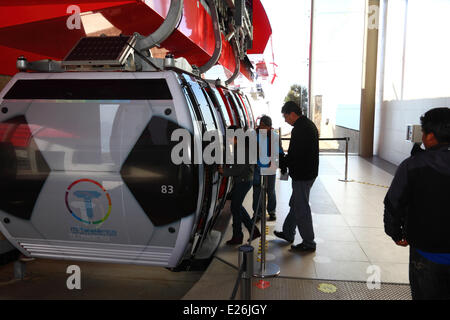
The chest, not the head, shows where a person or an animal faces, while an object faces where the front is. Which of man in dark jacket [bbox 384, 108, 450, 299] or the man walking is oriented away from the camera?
the man in dark jacket

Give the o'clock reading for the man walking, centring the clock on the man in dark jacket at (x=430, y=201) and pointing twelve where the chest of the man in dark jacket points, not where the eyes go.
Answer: The man walking is roughly at 11 o'clock from the man in dark jacket.

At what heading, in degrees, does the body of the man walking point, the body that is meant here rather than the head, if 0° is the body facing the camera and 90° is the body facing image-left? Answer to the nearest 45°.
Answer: approximately 90°

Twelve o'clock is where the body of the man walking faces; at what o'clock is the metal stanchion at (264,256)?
The metal stanchion is roughly at 10 o'clock from the man walking.

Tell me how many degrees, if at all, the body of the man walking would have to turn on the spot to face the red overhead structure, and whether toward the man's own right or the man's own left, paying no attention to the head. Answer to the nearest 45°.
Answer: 0° — they already face it

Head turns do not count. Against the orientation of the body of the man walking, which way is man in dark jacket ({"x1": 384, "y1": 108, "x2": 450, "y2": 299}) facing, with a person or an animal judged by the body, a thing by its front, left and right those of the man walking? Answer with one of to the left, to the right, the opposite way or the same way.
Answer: to the right

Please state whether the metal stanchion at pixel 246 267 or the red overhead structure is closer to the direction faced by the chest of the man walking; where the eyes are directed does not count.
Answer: the red overhead structure

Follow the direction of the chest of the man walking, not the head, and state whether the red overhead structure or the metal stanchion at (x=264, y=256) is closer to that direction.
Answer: the red overhead structure

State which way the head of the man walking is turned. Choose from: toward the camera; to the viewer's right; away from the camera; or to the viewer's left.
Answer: to the viewer's left

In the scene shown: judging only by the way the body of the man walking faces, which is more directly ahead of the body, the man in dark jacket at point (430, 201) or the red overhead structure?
the red overhead structure

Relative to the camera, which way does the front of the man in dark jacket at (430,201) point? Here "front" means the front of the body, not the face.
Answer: away from the camera
